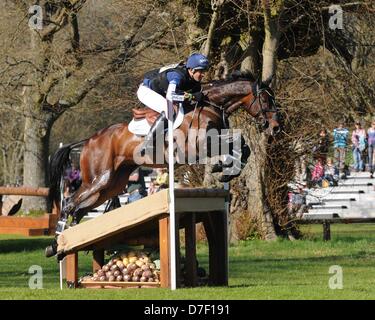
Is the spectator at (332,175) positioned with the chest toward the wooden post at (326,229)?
yes

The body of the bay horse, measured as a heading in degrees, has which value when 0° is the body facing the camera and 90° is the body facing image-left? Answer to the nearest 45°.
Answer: approximately 270°

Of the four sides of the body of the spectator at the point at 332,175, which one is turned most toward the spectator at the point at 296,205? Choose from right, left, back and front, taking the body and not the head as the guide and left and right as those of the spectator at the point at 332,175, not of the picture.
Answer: front

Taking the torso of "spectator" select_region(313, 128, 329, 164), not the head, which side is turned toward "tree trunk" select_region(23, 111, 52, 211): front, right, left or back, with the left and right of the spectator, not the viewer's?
right

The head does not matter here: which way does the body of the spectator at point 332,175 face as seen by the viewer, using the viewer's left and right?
facing the viewer

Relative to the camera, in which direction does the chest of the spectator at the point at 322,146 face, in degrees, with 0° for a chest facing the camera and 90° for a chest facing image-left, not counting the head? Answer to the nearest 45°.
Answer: approximately 45°

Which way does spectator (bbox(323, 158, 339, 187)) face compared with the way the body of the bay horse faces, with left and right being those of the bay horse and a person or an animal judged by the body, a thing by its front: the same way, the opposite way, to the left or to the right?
to the right

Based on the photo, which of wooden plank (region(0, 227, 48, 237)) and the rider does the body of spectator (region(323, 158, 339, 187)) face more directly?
the rider

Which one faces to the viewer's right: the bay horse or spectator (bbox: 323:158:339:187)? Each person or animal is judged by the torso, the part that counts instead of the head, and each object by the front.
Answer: the bay horse

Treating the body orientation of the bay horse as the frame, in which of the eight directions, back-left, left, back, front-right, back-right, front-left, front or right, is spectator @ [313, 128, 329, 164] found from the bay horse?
front-left

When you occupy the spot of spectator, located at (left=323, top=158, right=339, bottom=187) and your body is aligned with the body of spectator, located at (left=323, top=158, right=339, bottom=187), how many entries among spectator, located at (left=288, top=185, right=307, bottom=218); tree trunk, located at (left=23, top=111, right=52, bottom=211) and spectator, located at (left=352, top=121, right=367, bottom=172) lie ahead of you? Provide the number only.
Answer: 2

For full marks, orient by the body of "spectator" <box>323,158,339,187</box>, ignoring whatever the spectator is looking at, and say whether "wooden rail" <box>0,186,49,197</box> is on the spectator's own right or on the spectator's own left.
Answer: on the spectator's own right

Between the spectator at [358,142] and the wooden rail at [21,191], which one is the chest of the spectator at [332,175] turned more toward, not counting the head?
the wooden rail
